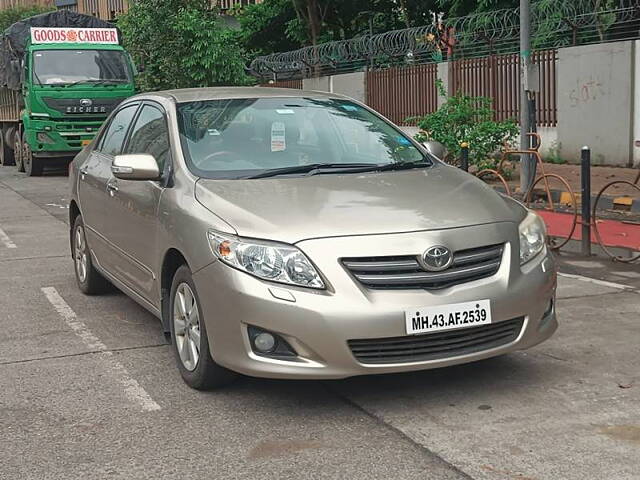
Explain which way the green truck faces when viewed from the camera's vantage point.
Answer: facing the viewer and to the right of the viewer

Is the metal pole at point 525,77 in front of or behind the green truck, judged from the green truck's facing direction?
in front

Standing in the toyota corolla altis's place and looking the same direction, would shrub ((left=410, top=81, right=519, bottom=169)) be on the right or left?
on its left

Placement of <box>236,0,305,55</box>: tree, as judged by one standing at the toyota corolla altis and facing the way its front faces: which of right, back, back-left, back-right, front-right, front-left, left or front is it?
back-left

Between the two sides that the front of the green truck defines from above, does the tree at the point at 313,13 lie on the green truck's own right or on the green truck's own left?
on the green truck's own left

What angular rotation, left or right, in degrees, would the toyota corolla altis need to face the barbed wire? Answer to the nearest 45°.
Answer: approximately 135° to its left

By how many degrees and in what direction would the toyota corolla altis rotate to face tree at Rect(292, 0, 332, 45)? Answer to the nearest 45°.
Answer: approximately 135° to its left

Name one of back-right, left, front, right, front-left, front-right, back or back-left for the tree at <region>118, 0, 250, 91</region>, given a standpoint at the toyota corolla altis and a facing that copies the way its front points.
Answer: back-left

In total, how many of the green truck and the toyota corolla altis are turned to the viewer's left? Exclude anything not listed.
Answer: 0
